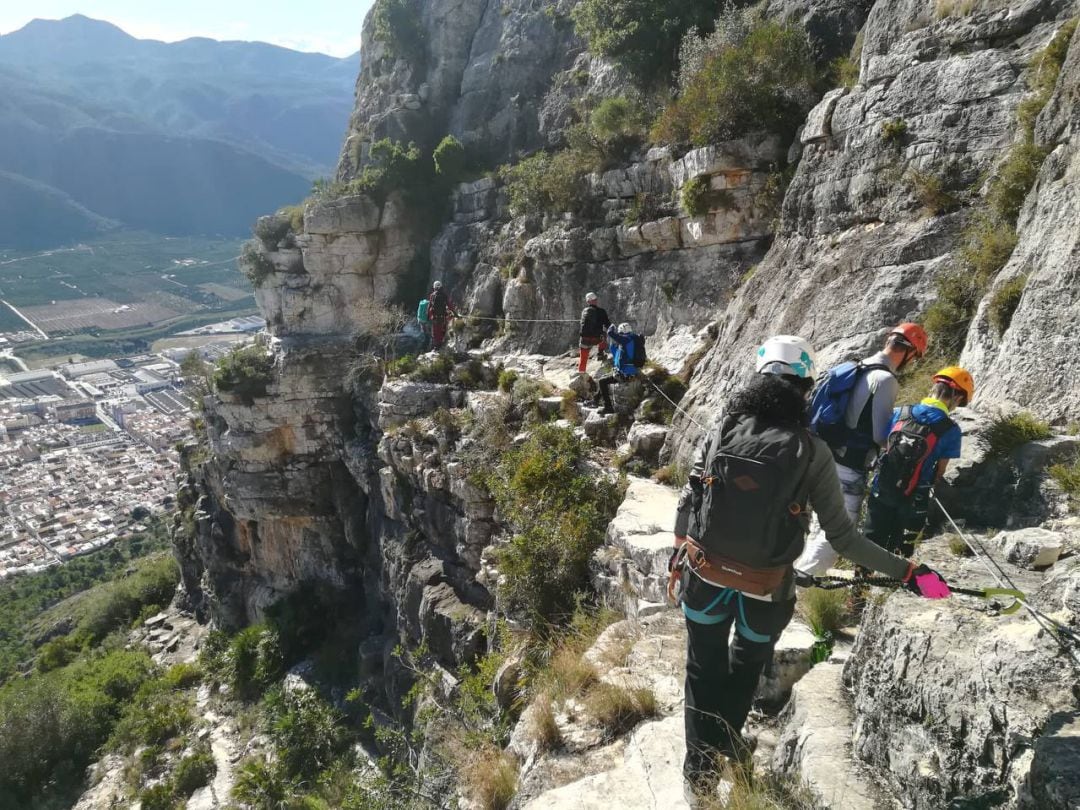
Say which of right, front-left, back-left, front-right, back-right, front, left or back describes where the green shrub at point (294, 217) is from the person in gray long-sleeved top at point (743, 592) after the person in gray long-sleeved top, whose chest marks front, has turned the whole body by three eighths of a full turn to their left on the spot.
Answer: right

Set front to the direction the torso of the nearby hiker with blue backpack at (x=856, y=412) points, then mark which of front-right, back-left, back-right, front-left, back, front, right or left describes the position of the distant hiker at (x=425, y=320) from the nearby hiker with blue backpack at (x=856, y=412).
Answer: left

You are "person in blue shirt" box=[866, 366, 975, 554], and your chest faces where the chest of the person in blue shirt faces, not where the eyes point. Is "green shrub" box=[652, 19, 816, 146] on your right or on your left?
on your left

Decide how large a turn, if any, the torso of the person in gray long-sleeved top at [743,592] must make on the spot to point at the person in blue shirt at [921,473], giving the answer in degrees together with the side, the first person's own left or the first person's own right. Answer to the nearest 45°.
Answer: approximately 45° to the first person's own right

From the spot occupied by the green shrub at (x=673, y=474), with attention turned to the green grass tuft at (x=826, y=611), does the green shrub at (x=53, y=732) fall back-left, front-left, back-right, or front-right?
back-right

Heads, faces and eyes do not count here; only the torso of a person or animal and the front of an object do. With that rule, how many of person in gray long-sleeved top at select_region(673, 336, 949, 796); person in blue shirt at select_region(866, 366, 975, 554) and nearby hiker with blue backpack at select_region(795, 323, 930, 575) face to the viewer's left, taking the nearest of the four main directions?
0

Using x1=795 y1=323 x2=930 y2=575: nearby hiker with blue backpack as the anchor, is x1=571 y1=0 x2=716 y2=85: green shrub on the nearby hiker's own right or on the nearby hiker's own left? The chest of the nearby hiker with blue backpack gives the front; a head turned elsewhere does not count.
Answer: on the nearby hiker's own left

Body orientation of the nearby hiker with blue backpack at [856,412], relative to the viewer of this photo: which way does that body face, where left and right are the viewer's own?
facing away from the viewer and to the right of the viewer

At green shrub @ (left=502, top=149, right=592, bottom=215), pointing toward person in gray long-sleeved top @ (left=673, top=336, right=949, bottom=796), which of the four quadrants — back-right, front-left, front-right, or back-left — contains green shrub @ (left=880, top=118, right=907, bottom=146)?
front-left

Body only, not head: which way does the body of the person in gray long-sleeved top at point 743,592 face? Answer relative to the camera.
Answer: away from the camera
